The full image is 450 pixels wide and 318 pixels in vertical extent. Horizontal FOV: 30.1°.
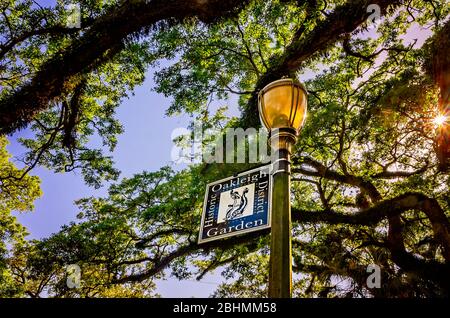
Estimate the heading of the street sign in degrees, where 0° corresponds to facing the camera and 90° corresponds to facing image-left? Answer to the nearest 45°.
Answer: approximately 45°
